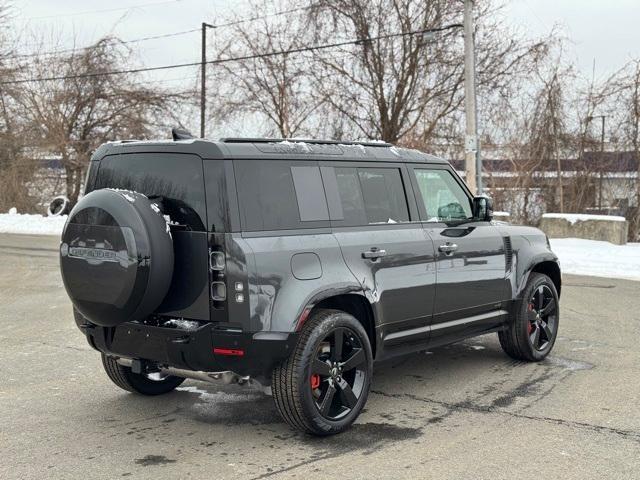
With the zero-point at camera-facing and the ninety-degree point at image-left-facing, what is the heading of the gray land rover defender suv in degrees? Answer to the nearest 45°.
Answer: approximately 225°

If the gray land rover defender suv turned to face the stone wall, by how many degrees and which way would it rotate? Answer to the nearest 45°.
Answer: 0° — it already faces it

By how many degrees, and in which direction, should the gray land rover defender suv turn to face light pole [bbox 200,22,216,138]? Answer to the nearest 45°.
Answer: approximately 45° to its left

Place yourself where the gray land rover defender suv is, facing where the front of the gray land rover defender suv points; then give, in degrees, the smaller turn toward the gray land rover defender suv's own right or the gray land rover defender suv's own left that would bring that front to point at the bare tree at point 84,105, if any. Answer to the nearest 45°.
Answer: approximately 45° to the gray land rover defender suv's own left

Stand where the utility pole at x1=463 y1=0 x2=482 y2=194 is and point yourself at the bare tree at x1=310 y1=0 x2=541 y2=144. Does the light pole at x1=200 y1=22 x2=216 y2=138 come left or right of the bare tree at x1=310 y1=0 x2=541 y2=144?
left

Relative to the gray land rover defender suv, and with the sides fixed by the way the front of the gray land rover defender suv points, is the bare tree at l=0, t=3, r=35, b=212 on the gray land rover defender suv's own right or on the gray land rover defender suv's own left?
on the gray land rover defender suv's own left

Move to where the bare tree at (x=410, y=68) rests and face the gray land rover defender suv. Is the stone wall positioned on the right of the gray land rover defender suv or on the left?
left

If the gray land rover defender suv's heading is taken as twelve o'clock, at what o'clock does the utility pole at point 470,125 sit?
The utility pole is roughly at 11 o'clock from the gray land rover defender suv.

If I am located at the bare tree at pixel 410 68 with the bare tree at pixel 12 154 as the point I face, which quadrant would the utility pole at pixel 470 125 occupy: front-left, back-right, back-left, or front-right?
back-left

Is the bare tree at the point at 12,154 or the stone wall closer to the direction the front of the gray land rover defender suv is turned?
the stone wall

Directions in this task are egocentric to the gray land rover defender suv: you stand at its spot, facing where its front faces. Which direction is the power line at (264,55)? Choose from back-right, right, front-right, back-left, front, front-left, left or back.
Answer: front-left
